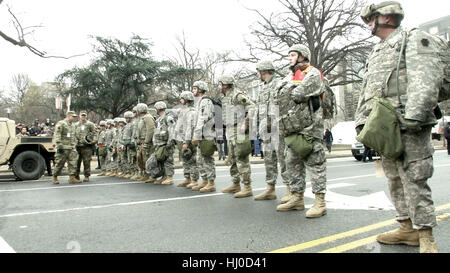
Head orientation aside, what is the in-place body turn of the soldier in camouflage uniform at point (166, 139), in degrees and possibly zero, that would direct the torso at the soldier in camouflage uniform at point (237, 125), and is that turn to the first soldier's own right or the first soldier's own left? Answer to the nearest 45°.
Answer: approximately 135° to the first soldier's own left

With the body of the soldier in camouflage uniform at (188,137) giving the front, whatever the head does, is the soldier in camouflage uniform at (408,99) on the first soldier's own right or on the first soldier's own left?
on the first soldier's own left

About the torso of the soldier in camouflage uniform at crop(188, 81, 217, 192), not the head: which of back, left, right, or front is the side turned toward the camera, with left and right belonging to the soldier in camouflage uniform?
left

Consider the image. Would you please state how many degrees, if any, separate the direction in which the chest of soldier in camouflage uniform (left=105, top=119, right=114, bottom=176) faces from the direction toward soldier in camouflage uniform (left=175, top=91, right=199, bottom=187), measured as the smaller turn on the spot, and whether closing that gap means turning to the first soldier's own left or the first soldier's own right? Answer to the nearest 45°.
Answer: approximately 45° to the first soldier's own left

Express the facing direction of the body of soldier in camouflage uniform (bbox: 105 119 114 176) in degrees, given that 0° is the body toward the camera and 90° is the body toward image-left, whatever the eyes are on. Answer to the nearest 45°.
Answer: approximately 45°

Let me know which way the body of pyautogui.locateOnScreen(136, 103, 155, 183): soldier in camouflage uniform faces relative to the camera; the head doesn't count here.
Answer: to the viewer's left

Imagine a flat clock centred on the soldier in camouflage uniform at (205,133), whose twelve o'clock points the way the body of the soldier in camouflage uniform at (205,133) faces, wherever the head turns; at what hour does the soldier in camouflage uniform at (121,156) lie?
the soldier in camouflage uniform at (121,156) is roughly at 2 o'clock from the soldier in camouflage uniform at (205,133).

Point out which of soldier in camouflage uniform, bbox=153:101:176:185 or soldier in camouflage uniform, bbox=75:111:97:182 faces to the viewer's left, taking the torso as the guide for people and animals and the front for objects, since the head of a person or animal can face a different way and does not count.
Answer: soldier in camouflage uniform, bbox=153:101:176:185

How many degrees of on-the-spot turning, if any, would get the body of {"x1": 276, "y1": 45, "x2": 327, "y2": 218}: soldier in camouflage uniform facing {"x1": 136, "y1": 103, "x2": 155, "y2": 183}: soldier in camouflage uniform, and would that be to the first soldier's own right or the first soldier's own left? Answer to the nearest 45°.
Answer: approximately 90° to the first soldier's own right

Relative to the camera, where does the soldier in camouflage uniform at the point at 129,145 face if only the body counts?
to the viewer's left

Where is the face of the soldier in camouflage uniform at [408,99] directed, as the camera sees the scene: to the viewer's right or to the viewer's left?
to the viewer's left

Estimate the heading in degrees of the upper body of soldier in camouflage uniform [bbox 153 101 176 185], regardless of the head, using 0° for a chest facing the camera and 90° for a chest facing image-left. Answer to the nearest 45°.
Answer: approximately 90°

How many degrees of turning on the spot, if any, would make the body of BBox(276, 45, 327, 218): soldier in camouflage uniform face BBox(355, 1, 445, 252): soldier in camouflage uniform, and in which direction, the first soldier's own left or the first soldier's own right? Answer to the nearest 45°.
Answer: approximately 90° to the first soldier's own left

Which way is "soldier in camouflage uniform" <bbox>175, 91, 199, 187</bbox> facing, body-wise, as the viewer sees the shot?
to the viewer's left
